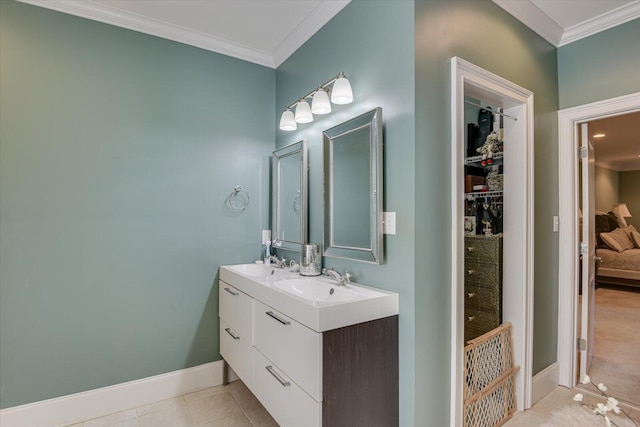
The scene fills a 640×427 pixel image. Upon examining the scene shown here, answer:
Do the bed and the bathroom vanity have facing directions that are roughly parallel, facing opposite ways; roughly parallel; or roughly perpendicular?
roughly perpendicular

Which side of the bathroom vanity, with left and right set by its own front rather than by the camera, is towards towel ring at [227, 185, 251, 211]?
right

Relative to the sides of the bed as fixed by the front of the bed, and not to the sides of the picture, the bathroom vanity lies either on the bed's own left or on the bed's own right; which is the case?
on the bed's own right

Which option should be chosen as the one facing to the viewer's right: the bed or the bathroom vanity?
the bed

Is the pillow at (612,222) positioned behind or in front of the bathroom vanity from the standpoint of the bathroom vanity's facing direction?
behind

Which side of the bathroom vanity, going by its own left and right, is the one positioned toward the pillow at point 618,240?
back

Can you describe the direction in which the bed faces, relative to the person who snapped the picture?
facing to the right of the viewer
